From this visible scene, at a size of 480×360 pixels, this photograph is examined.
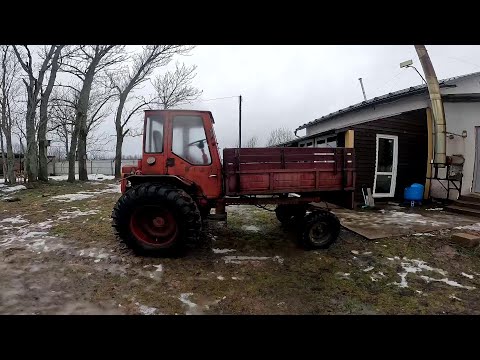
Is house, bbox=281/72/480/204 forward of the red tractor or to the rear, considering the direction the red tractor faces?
forward

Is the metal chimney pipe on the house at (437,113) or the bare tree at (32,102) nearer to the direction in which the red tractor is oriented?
the metal chimney pipe on the house

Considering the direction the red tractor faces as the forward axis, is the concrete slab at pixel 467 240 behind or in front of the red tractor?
in front

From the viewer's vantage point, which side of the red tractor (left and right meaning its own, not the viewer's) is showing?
right

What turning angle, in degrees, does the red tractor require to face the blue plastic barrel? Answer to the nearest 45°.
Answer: approximately 45° to its left

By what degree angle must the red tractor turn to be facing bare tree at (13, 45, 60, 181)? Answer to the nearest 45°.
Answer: approximately 135° to its left

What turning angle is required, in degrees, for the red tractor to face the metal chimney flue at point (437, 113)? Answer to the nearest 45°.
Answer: approximately 45° to its left
